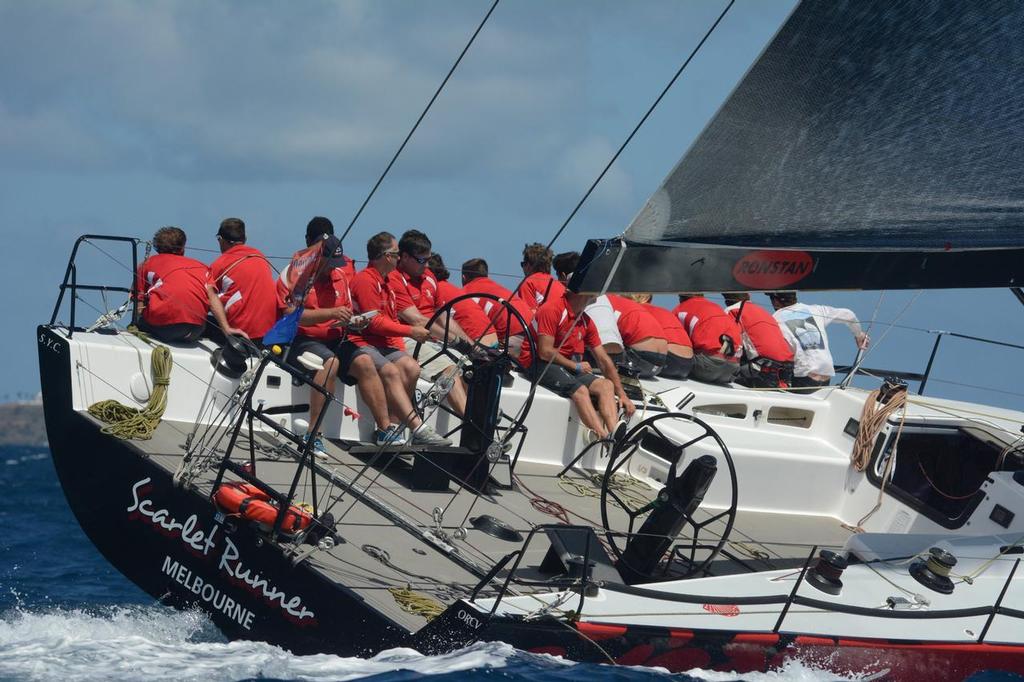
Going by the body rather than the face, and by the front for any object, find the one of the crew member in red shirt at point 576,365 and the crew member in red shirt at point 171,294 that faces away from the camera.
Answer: the crew member in red shirt at point 171,294

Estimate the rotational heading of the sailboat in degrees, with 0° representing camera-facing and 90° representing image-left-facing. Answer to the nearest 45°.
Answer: approximately 225°

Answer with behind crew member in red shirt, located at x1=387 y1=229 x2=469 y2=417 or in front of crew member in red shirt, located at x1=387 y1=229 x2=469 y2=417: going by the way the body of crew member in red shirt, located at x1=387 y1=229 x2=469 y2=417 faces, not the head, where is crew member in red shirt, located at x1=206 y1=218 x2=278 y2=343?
behind

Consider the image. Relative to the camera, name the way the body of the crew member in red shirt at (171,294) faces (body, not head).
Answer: away from the camera

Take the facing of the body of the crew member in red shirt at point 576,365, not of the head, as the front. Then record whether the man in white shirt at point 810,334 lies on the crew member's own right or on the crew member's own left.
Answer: on the crew member's own left

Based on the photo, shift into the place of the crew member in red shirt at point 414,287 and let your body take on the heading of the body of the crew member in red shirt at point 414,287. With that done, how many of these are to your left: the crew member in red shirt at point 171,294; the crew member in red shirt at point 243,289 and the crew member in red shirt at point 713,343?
1

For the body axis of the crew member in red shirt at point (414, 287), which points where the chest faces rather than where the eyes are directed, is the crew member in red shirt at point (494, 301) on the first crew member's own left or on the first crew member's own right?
on the first crew member's own left

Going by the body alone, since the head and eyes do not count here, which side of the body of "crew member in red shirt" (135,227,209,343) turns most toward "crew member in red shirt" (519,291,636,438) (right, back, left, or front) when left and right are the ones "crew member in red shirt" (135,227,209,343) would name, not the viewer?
right

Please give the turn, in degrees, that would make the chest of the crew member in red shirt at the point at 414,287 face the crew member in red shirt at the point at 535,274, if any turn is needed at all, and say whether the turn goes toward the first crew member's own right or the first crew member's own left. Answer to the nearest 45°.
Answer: approximately 90° to the first crew member's own left

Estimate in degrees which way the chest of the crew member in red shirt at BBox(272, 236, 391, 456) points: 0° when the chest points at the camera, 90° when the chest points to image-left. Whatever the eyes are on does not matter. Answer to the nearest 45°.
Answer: approximately 315°

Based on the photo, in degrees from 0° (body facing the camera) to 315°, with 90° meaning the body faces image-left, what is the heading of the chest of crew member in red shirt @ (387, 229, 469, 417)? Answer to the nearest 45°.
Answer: approximately 315°

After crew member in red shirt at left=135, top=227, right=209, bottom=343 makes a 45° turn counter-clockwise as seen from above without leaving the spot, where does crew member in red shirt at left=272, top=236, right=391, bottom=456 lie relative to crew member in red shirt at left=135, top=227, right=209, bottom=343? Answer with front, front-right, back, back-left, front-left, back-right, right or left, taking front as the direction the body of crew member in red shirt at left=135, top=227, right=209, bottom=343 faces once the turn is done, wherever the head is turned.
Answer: back

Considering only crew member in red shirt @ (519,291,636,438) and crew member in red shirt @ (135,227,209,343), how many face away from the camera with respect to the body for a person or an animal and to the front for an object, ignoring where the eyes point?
1
